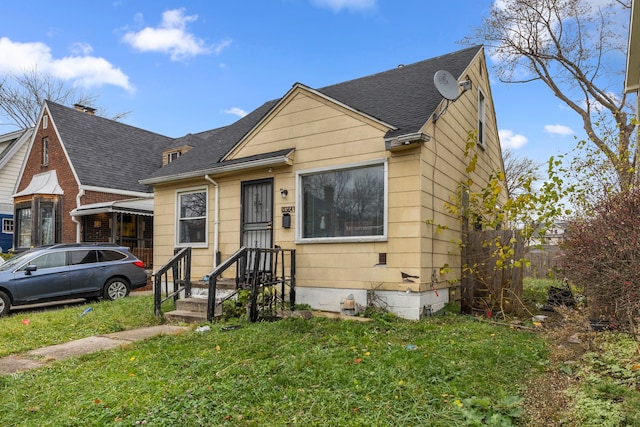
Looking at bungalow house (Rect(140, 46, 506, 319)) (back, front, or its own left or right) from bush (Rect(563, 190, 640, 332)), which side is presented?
left

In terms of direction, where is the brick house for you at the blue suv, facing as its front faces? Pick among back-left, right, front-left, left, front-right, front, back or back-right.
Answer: back-right

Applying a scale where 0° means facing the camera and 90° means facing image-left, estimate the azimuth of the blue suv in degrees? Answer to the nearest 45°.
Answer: approximately 45°

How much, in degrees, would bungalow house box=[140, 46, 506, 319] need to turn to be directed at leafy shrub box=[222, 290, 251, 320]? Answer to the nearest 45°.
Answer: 0° — it already faces it

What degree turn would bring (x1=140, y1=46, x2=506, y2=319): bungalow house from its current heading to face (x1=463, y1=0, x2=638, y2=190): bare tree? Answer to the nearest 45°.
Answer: approximately 180°

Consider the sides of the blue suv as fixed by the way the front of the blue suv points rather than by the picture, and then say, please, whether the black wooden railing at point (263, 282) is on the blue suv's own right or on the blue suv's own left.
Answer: on the blue suv's own left

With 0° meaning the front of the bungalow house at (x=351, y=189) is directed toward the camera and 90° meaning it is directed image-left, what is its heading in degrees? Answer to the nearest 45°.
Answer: approximately 45°
